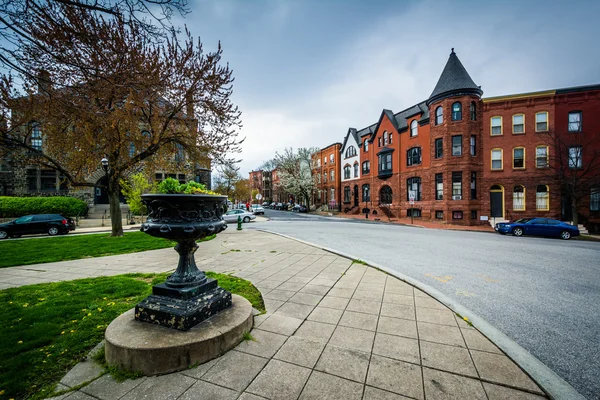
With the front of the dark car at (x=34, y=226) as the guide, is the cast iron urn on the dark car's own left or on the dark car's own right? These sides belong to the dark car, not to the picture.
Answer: on the dark car's own left

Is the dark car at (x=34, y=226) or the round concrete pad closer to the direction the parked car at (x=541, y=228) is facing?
the dark car

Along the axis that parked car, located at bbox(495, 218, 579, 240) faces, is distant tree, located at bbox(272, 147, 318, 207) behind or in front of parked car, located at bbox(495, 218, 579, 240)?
in front

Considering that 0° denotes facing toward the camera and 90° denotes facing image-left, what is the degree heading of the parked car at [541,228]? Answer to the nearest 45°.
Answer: approximately 90°

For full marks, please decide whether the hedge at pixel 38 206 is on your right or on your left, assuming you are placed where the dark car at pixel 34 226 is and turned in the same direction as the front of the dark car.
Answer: on your right

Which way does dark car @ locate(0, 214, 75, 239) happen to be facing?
to the viewer's left

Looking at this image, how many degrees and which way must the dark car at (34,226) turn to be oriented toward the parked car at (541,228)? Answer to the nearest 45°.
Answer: approximately 135° to its left
